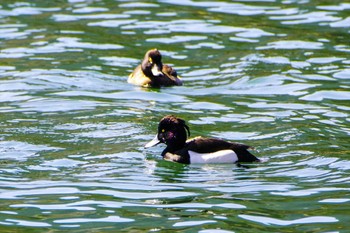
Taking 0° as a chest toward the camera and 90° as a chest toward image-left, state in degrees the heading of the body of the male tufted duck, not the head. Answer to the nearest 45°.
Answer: approximately 90°

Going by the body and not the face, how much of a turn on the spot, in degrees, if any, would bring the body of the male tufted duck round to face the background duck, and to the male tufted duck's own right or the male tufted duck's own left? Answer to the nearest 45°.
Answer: approximately 90° to the male tufted duck's own right
